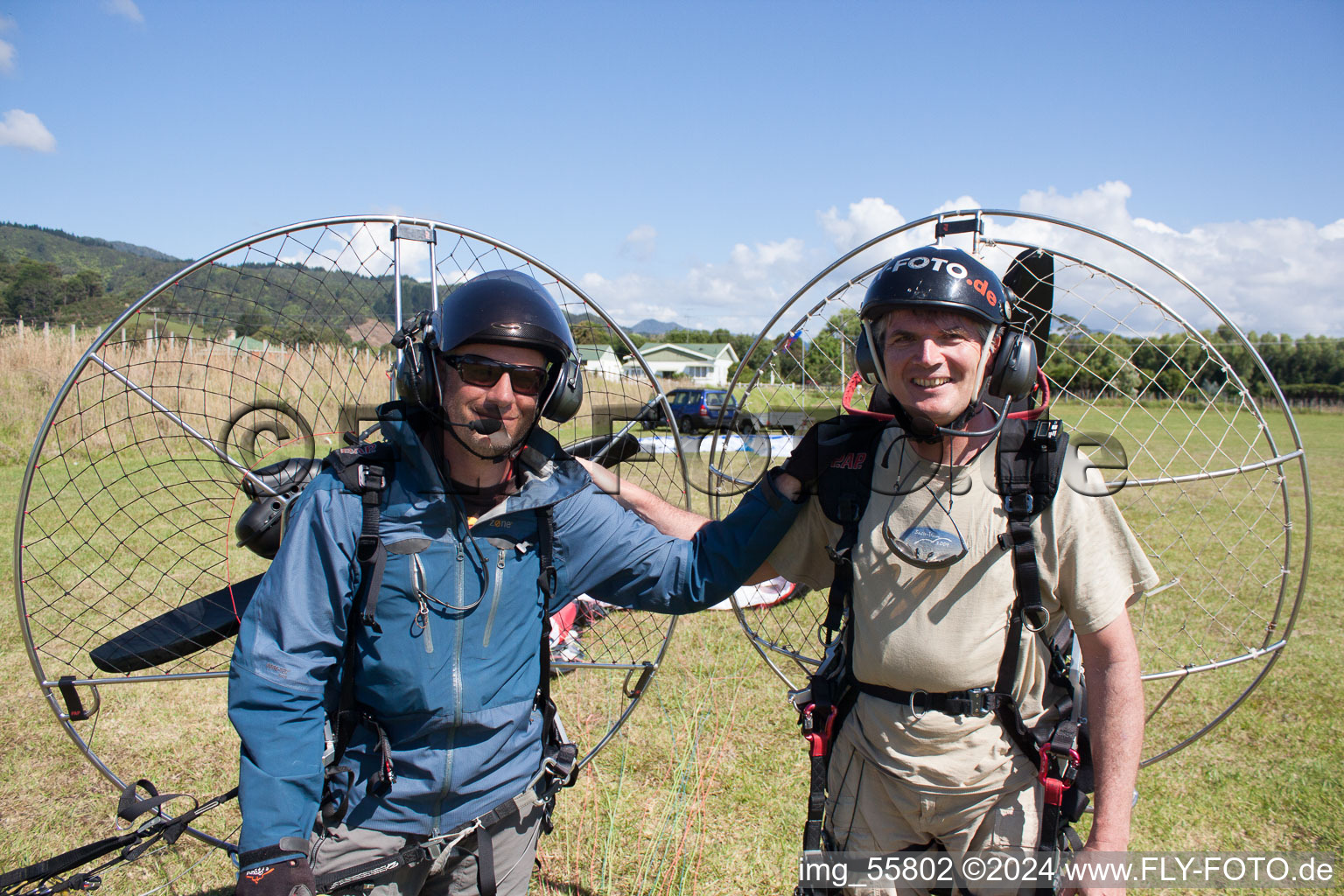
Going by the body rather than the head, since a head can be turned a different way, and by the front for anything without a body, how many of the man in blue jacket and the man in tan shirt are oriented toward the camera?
2

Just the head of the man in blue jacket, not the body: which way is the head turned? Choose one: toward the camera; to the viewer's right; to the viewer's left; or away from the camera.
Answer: toward the camera

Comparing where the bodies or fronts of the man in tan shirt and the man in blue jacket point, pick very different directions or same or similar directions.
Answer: same or similar directions

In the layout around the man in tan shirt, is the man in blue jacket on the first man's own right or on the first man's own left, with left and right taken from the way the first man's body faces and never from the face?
on the first man's own right

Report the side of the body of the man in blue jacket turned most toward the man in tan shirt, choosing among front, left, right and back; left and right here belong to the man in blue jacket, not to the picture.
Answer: left

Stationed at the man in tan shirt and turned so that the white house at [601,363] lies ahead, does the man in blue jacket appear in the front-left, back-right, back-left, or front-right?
front-left

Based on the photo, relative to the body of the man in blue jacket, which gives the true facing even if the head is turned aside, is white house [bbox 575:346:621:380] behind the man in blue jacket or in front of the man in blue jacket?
behind

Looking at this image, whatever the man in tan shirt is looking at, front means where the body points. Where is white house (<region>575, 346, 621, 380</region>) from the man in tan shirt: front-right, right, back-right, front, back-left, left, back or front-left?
back-right

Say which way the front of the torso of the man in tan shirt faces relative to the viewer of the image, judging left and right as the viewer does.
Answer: facing the viewer

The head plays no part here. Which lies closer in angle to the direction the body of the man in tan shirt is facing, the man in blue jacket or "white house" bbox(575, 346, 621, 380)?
the man in blue jacket

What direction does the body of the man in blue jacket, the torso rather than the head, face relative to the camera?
toward the camera

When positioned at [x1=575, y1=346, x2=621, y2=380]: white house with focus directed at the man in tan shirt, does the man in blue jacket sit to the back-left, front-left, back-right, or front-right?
front-right

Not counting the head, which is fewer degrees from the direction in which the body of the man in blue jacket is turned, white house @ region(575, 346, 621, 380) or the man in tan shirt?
the man in tan shirt
